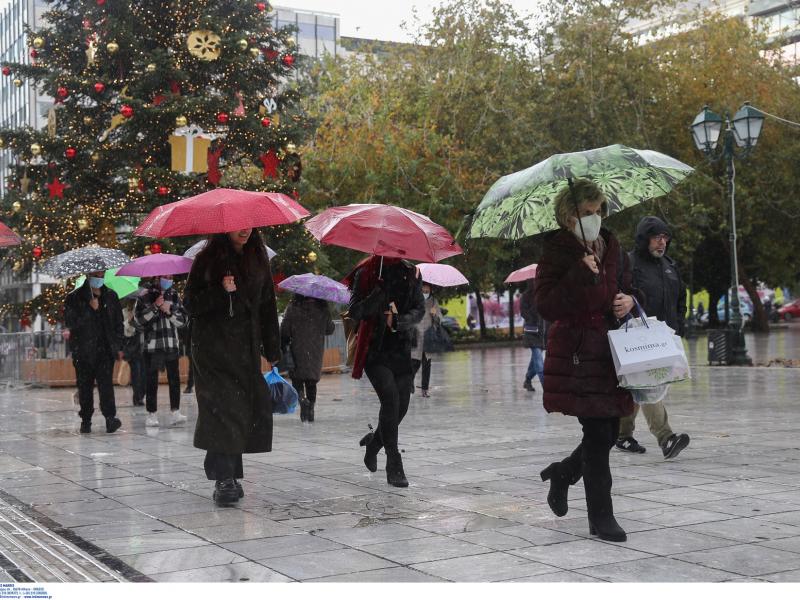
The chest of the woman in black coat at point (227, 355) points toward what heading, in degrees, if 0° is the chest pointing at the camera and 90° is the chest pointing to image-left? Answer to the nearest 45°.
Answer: approximately 0°

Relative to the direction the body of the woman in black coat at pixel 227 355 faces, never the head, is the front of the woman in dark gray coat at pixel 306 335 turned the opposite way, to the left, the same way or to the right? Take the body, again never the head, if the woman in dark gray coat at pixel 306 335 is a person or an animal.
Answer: the opposite way

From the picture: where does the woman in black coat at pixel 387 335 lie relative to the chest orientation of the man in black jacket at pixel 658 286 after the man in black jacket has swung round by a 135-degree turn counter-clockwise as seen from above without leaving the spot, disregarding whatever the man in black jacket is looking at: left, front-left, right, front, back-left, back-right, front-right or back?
back-left

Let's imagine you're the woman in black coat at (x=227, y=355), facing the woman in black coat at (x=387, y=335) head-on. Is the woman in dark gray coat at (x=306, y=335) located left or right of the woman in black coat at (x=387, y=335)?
left

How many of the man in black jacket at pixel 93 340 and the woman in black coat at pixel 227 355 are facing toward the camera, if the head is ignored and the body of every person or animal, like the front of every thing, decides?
2

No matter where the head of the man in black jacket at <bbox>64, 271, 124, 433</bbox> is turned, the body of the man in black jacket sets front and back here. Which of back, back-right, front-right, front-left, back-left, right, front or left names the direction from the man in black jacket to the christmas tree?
back

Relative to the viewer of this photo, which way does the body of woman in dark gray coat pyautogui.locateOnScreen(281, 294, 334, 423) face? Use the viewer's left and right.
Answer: facing away from the viewer

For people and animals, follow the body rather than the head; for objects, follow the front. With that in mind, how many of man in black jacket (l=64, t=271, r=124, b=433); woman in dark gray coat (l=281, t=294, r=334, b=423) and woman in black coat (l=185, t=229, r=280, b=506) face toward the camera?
2
